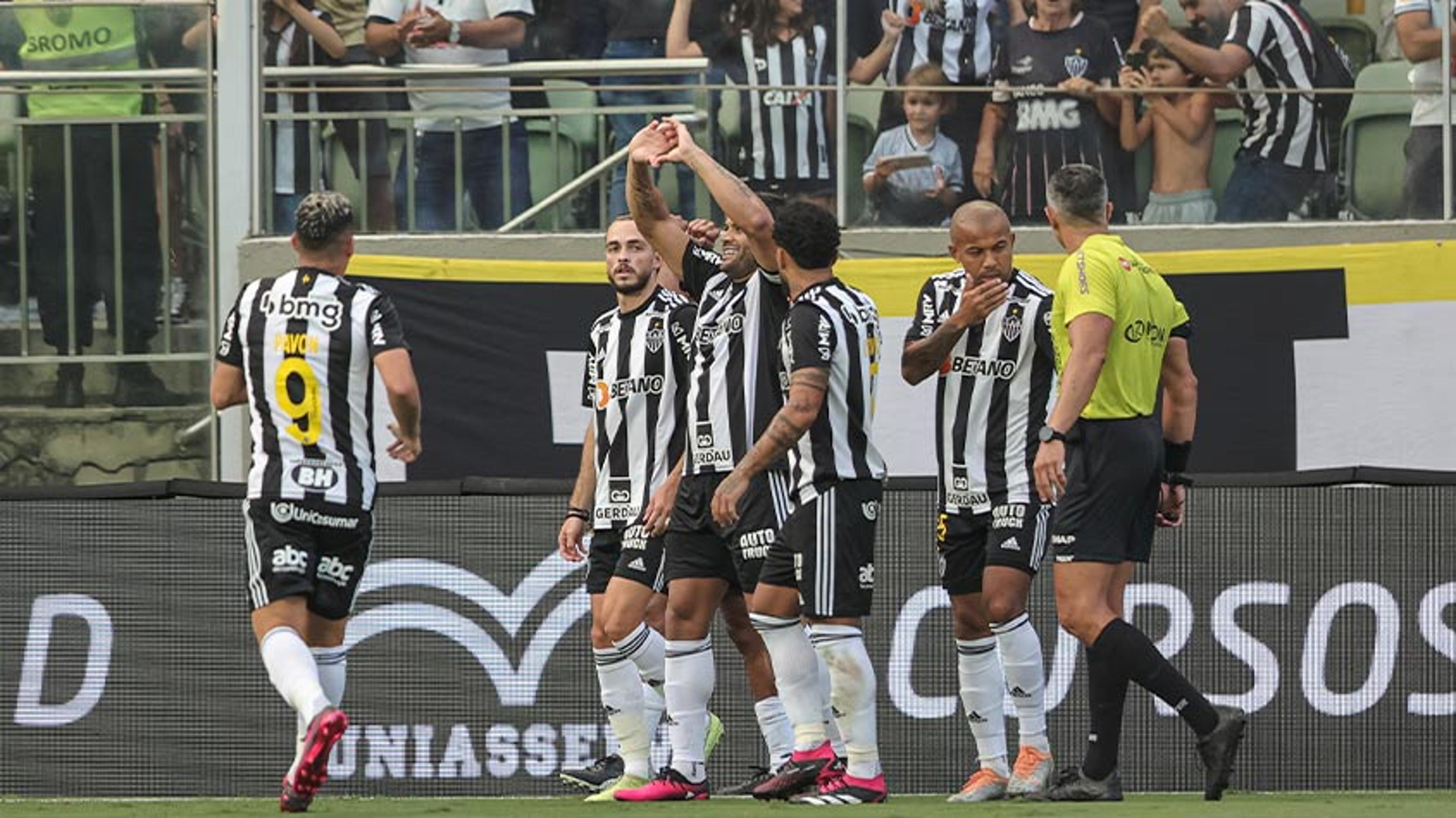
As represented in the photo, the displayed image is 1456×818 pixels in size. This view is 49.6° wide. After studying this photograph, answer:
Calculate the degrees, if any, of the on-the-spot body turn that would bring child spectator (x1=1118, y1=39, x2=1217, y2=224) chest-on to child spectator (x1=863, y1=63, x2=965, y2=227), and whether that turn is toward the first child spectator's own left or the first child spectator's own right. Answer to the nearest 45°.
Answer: approximately 45° to the first child spectator's own right

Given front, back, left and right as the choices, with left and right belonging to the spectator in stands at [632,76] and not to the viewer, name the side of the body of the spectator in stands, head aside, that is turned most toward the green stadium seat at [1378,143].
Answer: left

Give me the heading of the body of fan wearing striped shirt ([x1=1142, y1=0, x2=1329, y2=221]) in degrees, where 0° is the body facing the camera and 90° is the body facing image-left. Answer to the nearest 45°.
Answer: approximately 90°

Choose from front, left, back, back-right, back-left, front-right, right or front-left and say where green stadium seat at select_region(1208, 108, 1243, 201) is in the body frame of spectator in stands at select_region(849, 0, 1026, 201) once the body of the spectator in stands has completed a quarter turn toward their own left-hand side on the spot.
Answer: front

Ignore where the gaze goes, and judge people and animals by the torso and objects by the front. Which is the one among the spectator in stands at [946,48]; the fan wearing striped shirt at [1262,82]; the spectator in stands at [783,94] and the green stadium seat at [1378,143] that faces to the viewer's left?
the fan wearing striped shirt

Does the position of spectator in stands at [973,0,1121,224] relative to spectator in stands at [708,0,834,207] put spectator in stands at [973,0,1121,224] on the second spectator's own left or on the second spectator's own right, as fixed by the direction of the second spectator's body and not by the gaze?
on the second spectator's own left

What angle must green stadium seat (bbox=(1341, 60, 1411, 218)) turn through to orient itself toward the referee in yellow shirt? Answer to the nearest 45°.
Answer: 0° — it already faces them

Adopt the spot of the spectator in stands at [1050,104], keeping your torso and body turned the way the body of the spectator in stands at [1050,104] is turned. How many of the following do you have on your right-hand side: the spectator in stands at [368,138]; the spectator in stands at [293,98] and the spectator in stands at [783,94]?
3

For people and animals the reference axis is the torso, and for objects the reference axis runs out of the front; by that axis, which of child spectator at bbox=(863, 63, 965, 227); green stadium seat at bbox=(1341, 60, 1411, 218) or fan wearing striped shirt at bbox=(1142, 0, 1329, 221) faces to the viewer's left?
the fan wearing striped shirt
